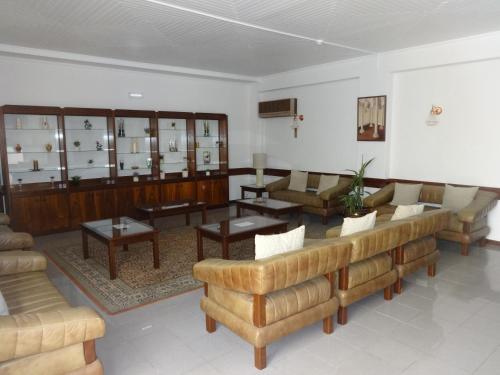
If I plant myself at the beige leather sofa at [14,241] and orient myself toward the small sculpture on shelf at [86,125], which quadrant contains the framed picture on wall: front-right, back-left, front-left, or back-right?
front-right

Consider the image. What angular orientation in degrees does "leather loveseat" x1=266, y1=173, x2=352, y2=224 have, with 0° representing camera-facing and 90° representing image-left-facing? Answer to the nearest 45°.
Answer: approximately 45°

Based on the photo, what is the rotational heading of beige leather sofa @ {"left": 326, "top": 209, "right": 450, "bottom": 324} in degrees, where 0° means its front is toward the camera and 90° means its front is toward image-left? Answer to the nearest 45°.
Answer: approximately 135°

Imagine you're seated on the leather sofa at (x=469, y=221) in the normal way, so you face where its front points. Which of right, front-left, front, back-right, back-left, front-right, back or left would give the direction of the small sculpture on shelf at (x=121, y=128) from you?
front-right

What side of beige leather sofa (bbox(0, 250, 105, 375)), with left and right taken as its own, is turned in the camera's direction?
right

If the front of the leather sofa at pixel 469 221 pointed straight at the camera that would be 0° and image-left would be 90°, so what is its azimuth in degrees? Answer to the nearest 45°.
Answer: approximately 45°

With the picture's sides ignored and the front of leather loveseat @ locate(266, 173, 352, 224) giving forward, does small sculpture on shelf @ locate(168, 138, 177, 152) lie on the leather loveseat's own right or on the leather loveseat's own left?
on the leather loveseat's own right

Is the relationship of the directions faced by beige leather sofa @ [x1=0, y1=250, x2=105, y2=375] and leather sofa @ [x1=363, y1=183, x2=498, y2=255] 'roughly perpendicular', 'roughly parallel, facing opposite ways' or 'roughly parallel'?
roughly parallel, facing opposite ways

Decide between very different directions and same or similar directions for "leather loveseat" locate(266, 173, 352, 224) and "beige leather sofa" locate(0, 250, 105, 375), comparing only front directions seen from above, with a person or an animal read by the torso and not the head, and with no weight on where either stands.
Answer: very different directions

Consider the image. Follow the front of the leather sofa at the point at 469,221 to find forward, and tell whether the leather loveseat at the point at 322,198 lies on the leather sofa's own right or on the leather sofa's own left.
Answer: on the leather sofa's own right

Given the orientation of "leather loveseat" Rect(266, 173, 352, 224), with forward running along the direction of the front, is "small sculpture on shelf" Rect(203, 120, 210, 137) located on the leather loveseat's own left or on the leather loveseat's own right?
on the leather loveseat's own right

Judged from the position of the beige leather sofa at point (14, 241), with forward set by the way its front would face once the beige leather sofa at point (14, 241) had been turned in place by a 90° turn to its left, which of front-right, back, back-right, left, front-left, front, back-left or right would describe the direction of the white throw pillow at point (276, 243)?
back-right

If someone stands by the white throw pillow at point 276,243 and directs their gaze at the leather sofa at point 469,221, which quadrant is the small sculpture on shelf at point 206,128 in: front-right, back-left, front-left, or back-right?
front-left

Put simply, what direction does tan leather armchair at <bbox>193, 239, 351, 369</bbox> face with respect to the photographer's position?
facing away from the viewer and to the left of the viewer

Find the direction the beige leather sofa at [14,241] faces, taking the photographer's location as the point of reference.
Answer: facing to the right of the viewer

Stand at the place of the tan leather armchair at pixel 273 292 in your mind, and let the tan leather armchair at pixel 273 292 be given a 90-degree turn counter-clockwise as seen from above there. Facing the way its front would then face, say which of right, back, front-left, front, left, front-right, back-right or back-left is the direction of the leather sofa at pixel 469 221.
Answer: back
